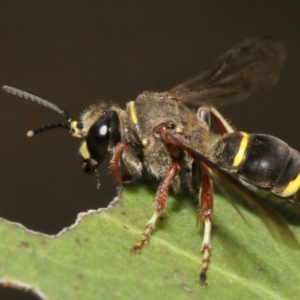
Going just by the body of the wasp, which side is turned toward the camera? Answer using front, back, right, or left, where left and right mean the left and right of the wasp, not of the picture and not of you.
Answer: left
